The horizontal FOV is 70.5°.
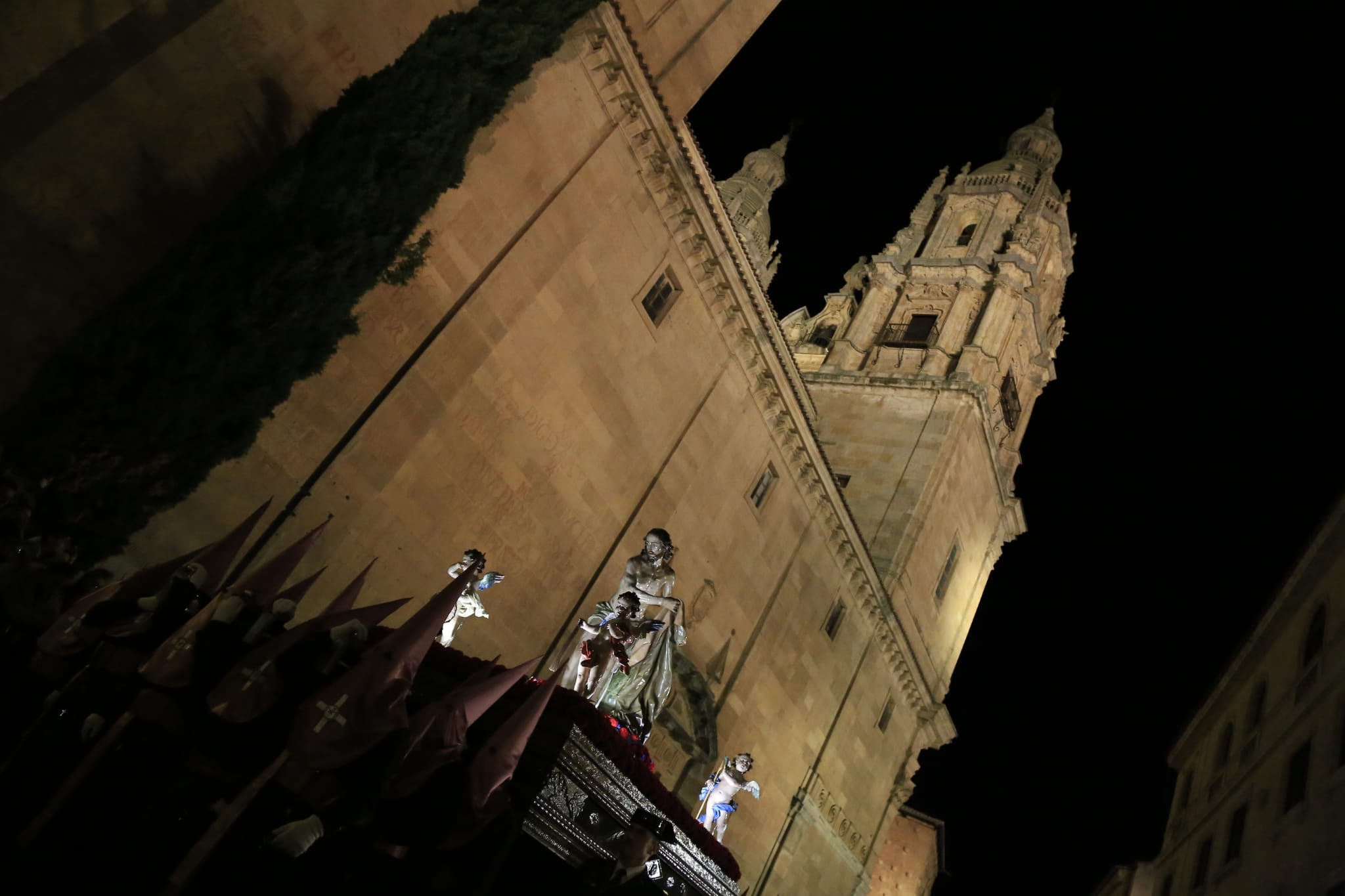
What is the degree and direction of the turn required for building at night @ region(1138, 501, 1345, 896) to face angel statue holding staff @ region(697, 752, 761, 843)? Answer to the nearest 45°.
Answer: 0° — it already faces it

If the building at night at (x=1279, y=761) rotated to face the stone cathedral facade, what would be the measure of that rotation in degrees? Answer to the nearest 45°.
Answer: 0° — it already faces it

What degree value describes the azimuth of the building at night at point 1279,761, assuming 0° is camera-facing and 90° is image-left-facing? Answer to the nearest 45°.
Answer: approximately 45°

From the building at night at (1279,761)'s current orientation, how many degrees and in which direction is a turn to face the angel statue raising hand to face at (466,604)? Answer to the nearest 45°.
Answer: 0° — it already faces it
